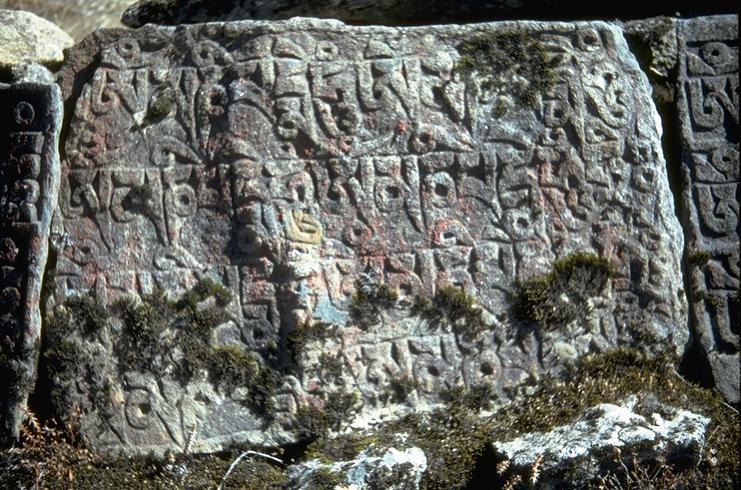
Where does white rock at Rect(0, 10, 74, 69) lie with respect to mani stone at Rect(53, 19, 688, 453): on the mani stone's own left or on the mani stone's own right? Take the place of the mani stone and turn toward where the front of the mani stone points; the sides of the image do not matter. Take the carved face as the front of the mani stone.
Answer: on the mani stone's own right

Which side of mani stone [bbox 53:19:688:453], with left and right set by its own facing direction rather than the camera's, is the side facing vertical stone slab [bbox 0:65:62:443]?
right

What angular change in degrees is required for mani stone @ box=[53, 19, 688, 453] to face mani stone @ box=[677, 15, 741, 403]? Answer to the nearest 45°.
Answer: approximately 90° to its left

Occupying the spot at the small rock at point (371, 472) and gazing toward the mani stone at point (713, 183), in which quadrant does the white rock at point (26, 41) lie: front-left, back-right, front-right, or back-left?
back-left

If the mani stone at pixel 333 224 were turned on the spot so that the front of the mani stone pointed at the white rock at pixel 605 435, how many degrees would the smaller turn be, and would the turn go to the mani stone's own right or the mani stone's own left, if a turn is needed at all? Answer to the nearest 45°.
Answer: approximately 90° to the mani stone's own left

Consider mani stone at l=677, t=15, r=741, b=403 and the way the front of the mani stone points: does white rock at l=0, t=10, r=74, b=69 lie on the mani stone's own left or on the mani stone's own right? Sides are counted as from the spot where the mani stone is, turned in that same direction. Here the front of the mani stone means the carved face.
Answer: on the mani stone's own right

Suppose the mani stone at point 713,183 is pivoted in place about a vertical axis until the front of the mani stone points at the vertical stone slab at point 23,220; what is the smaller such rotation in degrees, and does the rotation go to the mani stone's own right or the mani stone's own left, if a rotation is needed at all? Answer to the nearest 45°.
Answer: approximately 45° to the mani stone's own right

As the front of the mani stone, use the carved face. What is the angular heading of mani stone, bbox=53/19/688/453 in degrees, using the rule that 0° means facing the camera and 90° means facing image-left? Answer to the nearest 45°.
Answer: approximately 0°

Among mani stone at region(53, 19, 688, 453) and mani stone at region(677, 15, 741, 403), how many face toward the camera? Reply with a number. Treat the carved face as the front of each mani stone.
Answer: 2
